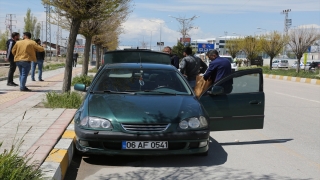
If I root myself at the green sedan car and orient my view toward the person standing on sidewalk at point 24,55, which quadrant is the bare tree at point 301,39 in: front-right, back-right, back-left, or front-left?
front-right

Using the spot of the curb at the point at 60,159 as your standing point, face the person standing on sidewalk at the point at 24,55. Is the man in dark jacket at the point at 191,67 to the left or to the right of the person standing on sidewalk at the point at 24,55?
right

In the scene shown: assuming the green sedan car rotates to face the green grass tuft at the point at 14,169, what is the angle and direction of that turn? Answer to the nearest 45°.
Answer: approximately 45° to its right

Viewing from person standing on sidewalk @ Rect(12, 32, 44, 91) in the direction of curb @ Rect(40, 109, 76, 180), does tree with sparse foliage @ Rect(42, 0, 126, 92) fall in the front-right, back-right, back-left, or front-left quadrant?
front-left

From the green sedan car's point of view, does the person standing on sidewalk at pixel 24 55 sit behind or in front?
behind

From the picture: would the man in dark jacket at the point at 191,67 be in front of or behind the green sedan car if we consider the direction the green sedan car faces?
behind

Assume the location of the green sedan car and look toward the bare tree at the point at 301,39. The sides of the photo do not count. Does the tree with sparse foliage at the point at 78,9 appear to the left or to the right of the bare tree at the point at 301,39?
left

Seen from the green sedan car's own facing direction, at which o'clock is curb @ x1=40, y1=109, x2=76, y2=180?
The curb is roughly at 2 o'clock from the green sedan car.

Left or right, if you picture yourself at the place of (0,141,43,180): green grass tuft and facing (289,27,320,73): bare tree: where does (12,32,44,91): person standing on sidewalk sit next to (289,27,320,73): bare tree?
left

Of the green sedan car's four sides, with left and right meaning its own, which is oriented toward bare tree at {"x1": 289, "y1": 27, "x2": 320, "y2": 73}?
back

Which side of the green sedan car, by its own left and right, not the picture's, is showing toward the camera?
front

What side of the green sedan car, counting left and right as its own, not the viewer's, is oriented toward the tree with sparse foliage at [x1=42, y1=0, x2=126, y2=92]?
back
